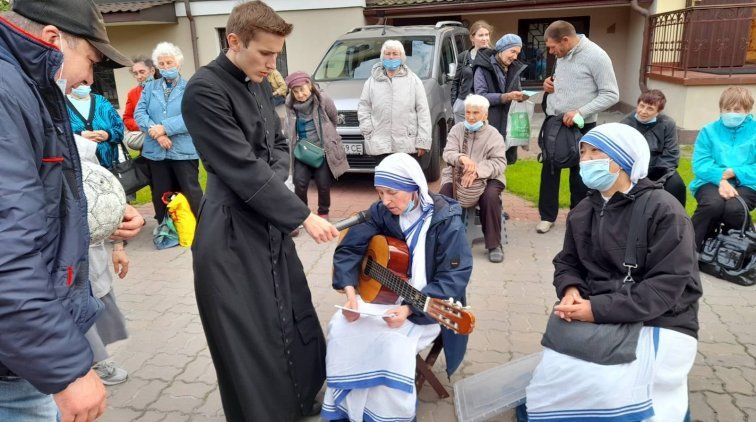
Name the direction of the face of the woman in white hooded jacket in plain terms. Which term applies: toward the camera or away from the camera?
toward the camera

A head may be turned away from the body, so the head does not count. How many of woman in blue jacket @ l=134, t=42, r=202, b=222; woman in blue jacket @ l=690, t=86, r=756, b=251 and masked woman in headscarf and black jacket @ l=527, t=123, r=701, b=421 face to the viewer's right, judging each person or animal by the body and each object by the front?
0

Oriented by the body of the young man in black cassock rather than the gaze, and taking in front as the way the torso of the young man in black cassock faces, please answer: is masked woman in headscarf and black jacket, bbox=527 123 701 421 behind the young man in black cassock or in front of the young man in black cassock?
in front

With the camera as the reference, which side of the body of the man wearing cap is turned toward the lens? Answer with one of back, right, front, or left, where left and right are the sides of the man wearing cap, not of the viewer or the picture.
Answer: right

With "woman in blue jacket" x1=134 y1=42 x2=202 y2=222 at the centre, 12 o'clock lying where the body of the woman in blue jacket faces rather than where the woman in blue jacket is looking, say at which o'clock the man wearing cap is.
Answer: The man wearing cap is roughly at 12 o'clock from the woman in blue jacket.

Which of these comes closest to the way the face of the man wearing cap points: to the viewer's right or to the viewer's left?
to the viewer's right

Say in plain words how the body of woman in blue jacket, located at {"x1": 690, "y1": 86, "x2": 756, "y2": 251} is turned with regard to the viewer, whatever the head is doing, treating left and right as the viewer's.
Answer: facing the viewer

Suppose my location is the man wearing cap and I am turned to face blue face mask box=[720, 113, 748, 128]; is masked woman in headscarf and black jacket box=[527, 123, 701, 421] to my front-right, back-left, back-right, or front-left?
front-right

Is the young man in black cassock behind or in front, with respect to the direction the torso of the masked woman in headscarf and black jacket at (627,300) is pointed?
in front

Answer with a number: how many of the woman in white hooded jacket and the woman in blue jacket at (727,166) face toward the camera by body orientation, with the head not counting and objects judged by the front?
2

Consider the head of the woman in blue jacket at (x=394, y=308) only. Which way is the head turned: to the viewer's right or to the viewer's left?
to the viewer's left

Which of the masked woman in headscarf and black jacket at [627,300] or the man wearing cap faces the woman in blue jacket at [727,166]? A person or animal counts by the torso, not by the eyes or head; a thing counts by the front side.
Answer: the man wearing cap

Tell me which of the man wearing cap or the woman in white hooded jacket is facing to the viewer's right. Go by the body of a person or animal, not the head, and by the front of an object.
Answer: the man wearing cap

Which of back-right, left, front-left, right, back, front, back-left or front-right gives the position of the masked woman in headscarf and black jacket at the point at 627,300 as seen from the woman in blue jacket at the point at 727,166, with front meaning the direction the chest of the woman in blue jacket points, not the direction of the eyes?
front

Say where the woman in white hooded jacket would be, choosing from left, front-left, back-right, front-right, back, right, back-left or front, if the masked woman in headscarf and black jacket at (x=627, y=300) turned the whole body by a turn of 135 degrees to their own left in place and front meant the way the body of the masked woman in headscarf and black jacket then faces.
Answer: back-left

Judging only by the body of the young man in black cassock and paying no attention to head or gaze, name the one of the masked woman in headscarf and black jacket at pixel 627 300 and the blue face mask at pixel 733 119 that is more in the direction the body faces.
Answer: the masked woman in headscarf and black jacket

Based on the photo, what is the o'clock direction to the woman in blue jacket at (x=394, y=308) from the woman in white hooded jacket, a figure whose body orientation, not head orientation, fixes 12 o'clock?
The woman in blue jacket is roughly at 12 o'clock from the woman in white hooded jacket.

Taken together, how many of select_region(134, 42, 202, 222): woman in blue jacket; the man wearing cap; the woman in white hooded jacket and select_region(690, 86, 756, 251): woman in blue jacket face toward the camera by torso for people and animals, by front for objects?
3

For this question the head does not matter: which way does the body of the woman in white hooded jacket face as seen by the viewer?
toward the camera

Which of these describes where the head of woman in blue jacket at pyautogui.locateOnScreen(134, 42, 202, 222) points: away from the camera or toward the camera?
toward the camera
